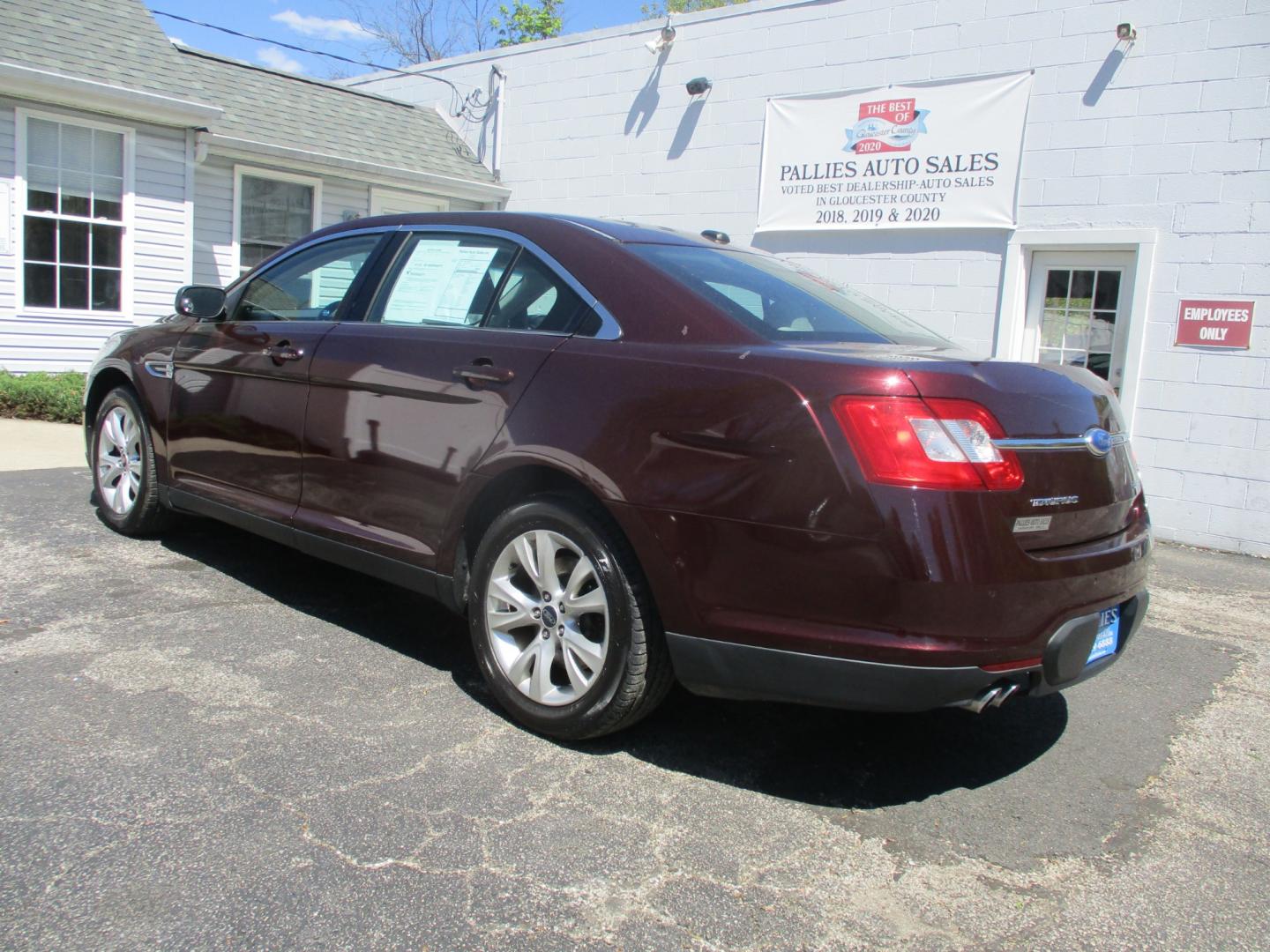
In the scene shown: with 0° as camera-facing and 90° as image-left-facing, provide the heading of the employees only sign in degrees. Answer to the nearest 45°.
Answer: approximately 0°

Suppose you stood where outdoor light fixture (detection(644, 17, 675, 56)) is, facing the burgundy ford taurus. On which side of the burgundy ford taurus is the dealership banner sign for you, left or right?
left

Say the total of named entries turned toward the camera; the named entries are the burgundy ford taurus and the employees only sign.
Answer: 1

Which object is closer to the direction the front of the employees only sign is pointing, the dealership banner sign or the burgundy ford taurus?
the burgundy ford taurus

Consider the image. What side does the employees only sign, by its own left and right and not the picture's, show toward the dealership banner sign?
right

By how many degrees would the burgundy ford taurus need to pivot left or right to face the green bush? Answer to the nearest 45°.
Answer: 0° — it already faces it

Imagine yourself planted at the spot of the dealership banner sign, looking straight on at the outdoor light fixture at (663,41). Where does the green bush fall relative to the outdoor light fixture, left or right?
left

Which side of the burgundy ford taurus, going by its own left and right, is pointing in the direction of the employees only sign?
right

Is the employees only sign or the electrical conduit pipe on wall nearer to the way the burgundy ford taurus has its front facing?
the electrical conduit pipe on wall

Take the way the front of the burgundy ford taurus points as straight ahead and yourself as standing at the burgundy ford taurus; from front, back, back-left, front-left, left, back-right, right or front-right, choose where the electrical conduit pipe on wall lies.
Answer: front-right

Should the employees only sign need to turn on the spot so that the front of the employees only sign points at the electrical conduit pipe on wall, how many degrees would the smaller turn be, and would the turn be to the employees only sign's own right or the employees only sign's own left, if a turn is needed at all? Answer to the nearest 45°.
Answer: approximately 90° to the employees only sign's own right

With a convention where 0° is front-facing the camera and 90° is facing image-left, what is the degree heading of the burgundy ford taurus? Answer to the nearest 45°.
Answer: approximately 135°
